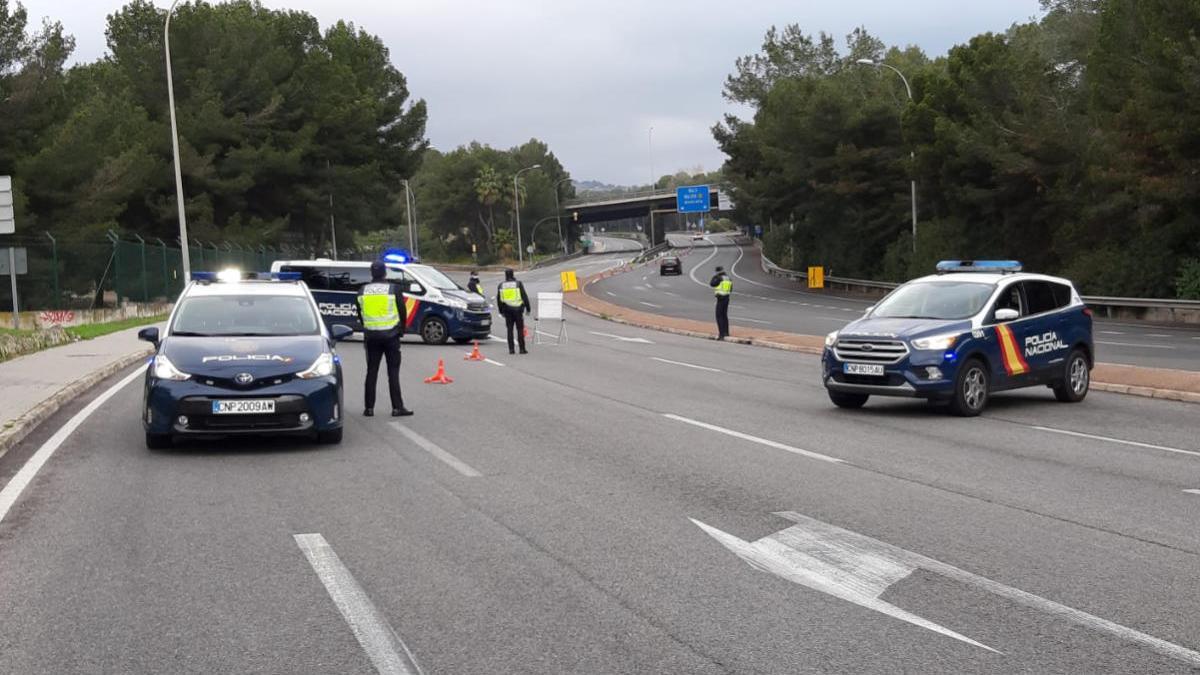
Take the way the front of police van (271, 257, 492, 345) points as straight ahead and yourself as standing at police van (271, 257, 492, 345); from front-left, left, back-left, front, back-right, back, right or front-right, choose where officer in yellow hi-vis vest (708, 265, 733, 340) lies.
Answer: front-left

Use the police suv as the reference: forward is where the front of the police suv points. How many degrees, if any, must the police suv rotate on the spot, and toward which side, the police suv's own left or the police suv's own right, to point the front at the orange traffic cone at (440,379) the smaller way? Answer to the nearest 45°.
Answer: approximately 45° to the police suv's own right

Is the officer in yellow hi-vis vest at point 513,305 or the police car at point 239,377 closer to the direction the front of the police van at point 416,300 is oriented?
the officer in yellow hi-vis vest

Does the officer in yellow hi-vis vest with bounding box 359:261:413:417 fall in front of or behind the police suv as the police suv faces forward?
in front

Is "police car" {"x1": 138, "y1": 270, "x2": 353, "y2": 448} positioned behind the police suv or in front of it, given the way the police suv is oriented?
in front

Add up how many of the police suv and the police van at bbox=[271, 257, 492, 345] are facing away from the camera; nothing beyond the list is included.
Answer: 0

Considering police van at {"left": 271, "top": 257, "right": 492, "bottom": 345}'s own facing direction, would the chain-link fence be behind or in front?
behind

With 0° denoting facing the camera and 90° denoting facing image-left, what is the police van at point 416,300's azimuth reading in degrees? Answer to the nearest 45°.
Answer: approximately 315°

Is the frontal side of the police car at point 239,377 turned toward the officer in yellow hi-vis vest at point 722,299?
no

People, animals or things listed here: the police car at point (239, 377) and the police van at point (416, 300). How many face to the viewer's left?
0

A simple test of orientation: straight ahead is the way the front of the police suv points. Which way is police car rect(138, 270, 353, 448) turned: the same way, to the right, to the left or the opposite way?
to the left

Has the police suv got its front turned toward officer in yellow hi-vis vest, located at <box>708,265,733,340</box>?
no

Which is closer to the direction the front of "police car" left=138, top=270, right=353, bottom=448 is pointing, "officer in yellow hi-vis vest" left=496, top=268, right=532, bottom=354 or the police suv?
the police suv

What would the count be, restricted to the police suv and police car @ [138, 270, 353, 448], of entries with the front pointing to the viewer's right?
0

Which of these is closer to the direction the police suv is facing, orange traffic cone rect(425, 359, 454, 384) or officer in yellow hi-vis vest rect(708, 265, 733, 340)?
the orange traffic cone

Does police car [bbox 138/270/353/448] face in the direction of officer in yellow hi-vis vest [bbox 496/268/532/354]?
no

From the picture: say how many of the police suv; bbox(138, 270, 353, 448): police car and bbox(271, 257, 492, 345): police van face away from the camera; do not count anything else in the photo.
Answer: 0

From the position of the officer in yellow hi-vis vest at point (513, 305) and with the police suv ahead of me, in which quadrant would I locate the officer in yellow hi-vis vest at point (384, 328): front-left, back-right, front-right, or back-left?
front-right

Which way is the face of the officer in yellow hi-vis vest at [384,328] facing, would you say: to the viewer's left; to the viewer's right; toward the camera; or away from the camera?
away from the camera

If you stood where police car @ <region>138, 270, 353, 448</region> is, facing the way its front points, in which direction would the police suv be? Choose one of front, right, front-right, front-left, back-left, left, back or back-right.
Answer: left

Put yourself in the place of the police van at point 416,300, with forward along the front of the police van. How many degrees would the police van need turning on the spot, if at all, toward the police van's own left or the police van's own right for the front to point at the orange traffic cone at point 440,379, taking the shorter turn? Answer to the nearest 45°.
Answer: approximately 45° to the police van's own right

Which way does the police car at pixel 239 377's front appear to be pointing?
toward the camera
